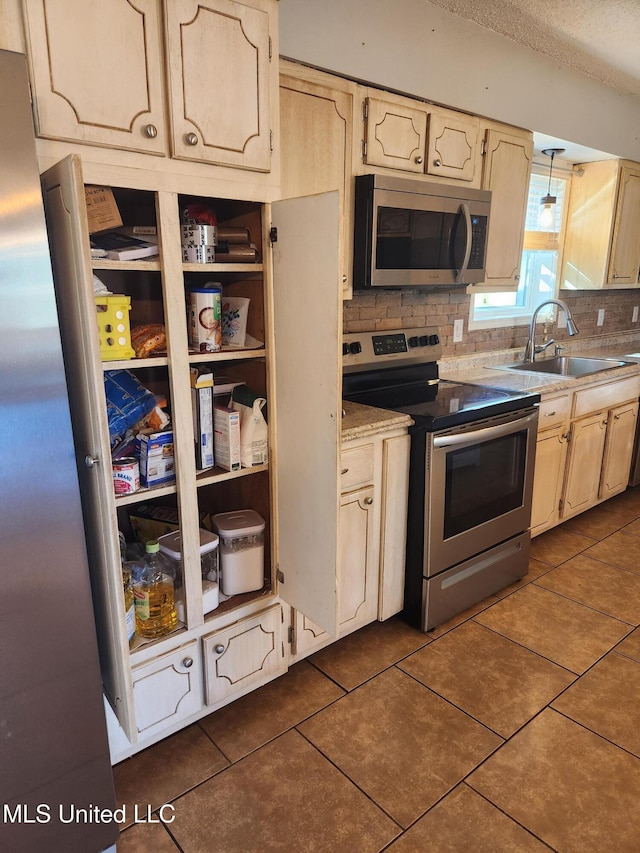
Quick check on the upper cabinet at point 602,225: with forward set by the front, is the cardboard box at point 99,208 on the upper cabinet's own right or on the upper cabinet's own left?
on the upper cabinet's own right

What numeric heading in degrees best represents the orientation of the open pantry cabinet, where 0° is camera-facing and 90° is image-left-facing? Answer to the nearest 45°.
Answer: approximately 315°

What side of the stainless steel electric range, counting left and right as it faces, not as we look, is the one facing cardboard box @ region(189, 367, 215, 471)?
right

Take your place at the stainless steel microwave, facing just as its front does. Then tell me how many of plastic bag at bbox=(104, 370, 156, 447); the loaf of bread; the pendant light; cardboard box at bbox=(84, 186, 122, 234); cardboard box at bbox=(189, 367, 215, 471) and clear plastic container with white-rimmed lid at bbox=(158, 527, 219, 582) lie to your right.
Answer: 5

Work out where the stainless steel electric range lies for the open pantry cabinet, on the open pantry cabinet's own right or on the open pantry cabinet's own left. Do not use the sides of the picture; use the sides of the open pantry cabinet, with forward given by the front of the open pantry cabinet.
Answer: on the open pantry cabinet's own left

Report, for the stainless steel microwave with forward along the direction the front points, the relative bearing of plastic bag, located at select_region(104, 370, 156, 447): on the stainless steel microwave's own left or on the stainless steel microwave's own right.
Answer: on the stainless steel microwave's own right

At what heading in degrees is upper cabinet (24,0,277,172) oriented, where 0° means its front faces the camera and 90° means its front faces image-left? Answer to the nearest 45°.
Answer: approximately 315°

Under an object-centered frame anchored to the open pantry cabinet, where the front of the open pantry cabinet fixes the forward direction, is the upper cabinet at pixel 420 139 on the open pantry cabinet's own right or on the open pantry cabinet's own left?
on the open pantry cabinet's own left

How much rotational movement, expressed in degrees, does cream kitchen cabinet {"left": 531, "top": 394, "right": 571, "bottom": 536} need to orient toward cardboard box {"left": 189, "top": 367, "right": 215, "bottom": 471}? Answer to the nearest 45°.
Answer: approximately 90° to its right
